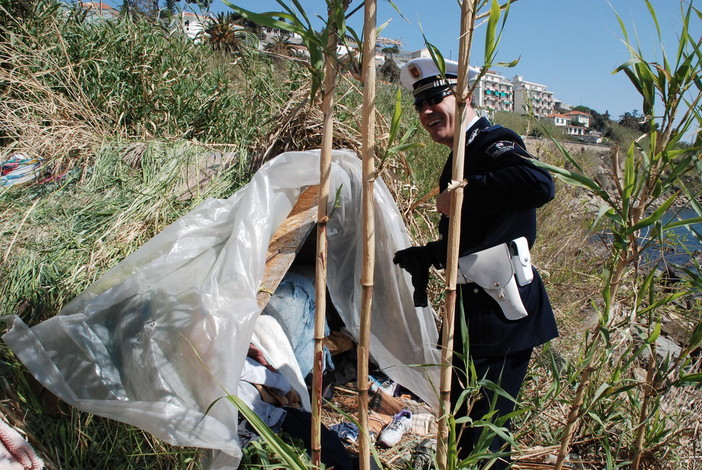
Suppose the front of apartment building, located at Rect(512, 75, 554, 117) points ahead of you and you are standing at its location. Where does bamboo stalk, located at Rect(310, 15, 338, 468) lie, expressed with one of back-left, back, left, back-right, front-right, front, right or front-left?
front-right

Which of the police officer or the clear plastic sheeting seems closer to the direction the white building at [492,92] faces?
the police officer

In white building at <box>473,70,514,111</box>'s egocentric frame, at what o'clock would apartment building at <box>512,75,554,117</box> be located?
The apartment building is roughly at 8 o'clock from the white building.

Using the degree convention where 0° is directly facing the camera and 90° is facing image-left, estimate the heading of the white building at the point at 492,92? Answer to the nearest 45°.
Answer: approximately 315°

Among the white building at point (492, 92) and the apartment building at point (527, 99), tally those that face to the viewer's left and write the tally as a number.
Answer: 0

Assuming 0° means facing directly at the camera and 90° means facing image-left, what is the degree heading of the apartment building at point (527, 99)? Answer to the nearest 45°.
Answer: approximately 315°

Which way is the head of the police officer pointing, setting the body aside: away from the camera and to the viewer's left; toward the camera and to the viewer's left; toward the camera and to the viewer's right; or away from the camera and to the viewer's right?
toward the camera and to the viewer's left

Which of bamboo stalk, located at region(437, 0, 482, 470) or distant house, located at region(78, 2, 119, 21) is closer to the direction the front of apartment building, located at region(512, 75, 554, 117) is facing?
the bamboo stalk

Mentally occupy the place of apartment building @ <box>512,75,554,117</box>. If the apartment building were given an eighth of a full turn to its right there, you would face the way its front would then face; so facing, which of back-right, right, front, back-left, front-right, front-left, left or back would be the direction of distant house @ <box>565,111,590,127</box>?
back

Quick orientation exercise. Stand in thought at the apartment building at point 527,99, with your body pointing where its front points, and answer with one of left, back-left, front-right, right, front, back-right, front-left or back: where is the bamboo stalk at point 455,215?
front-right
